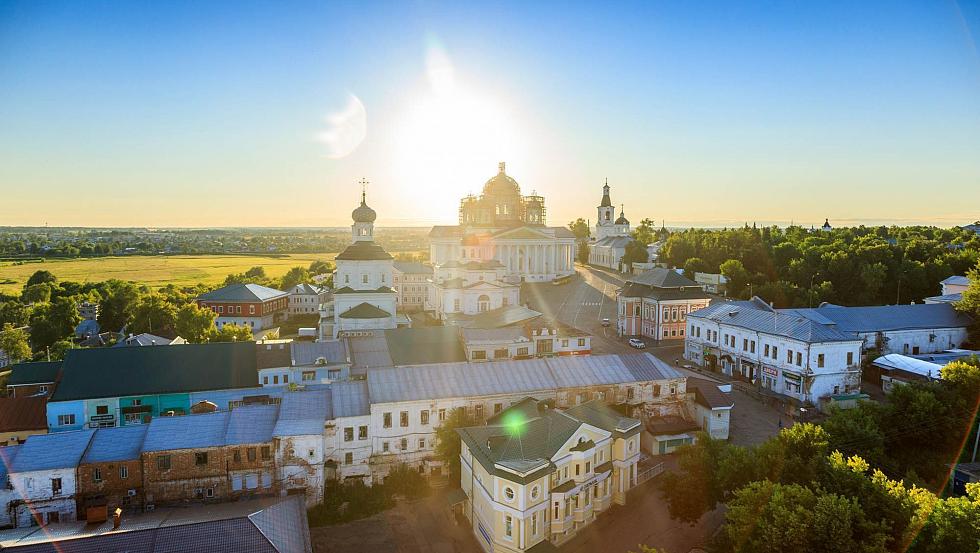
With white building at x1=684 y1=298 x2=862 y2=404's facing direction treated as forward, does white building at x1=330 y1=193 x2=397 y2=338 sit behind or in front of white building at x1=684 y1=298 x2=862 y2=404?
in front

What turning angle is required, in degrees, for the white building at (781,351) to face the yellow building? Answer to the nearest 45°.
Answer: approximately 45° to its left

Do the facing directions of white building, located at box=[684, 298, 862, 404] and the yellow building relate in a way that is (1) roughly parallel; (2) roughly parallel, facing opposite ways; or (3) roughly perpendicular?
roughly perpendicular

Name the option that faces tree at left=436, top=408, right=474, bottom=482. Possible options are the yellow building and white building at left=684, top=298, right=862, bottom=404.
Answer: the white building

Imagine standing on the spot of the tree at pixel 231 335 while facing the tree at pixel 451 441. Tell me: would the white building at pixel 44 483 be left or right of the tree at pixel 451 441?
right

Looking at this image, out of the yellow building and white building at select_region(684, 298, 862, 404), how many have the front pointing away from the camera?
0

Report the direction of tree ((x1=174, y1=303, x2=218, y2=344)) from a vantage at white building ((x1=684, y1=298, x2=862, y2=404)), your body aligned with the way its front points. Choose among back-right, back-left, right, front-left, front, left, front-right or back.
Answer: front-right

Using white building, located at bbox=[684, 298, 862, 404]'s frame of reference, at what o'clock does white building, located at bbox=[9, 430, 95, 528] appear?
white building, located at bbox=[9, 430, 95, 528] is roughly at 12 o'clock from white building, located at bbox=[684, 298, 862, 404].

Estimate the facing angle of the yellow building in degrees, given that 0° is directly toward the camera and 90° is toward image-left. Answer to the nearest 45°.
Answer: approximately 315°

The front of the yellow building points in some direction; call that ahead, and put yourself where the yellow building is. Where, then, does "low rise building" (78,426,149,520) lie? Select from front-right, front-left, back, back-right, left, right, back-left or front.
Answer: back-right

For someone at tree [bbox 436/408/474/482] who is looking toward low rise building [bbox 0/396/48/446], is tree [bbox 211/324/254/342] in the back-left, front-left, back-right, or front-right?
front-right

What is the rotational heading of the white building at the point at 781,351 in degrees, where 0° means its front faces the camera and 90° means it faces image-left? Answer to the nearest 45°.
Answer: approximately 45°

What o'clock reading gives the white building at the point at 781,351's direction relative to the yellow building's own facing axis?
The white building is roughly at 9 o'clock from the yellow building.
